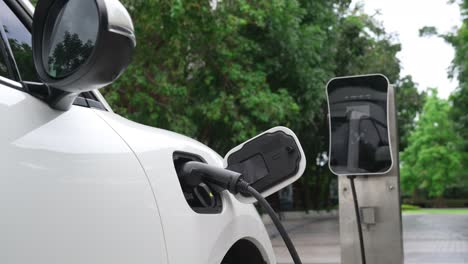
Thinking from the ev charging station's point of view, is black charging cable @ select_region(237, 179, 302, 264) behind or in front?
in front

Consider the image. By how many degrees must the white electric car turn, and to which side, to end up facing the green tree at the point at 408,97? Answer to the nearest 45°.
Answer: approximately 45° to its left

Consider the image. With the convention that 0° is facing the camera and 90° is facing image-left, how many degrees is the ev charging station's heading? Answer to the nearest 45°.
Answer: approximately 0°

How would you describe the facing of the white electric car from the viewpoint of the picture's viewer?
facing away from the viewer and to the right of the viewer

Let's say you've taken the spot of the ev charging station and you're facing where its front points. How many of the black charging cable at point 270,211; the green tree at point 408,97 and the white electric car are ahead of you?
2

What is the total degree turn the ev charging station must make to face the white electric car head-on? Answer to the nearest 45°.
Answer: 0° — it already faces it

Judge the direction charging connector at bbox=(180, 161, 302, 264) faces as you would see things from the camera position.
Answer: facing away from the viewer and to the left of the viewer
